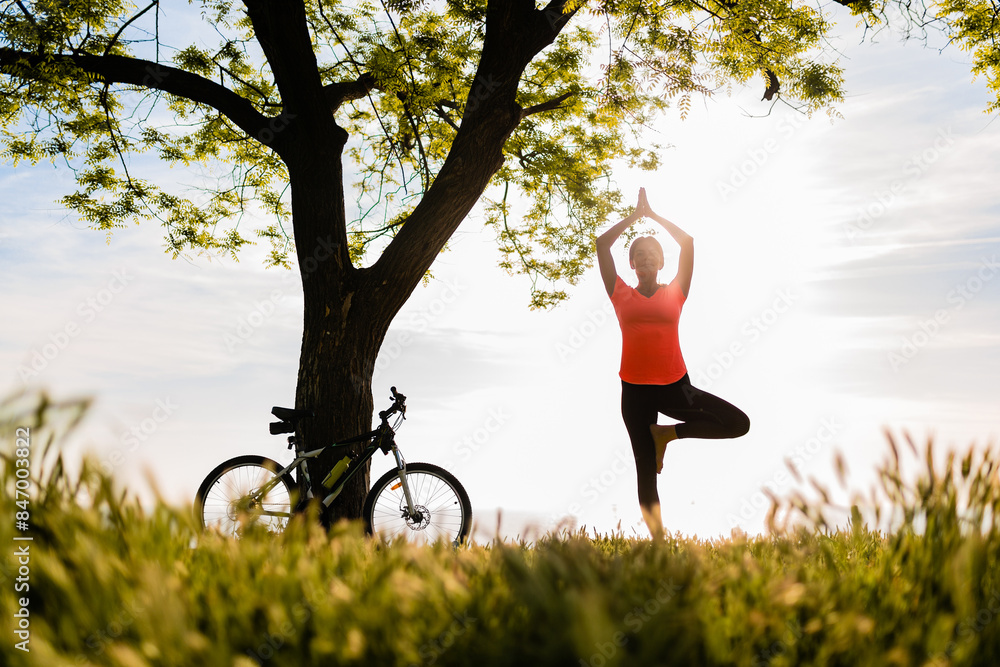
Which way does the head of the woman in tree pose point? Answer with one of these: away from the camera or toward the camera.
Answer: toward the camera

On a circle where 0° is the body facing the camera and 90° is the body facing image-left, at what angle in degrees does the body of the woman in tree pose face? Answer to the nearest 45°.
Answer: approximately 0°
